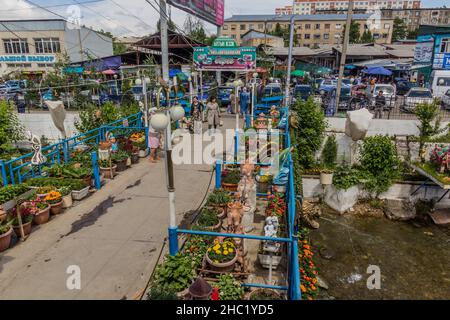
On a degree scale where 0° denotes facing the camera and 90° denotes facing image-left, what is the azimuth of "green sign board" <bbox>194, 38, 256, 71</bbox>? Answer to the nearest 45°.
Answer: approximately 0°

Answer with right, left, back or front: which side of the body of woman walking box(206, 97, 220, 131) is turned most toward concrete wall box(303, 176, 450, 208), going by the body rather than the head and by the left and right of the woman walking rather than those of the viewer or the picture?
left

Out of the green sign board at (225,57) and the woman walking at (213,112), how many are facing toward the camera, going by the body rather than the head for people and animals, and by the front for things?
2

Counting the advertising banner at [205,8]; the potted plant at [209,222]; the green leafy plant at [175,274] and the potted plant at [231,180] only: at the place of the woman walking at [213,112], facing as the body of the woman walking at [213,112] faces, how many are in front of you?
3

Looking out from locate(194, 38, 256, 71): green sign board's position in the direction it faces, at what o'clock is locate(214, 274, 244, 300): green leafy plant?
The green leafy plant is roughly at 12 o'clock from the green sign board.

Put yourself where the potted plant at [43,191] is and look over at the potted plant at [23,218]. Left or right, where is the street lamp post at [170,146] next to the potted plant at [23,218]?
left

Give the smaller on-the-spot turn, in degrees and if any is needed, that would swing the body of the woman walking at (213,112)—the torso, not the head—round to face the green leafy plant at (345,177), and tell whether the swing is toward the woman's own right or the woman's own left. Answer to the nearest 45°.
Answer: approximately 45° to the woman's own left

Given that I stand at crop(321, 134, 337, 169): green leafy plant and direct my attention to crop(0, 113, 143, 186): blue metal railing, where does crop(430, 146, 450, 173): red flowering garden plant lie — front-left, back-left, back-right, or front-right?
back-left

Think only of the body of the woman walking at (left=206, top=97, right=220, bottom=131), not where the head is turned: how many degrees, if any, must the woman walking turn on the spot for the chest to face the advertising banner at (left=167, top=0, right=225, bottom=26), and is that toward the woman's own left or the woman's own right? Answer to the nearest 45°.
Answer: approximately 180°

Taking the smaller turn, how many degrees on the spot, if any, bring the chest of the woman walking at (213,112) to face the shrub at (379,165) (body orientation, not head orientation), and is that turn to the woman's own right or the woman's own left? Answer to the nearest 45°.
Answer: approximately 45° to the woman's own left

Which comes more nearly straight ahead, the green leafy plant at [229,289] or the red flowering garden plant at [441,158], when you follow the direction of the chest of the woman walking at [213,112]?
the green leafy plant

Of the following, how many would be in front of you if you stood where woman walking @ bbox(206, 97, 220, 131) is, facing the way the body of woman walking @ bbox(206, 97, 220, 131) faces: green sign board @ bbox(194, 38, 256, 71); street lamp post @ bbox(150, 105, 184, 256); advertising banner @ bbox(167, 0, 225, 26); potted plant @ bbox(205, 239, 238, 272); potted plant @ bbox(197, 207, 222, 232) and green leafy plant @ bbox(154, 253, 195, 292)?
4
